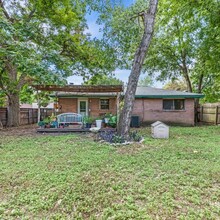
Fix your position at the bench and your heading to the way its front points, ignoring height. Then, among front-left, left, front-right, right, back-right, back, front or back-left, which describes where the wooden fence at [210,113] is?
left

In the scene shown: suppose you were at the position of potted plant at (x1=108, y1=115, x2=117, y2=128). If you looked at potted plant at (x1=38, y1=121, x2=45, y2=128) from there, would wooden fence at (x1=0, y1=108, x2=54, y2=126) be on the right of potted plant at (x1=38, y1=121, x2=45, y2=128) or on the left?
right

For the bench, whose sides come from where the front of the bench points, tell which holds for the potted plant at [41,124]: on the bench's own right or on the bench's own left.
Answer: on the bench's own right

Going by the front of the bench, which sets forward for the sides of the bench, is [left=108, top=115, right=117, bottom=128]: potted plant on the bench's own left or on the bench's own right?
on the bench's own left

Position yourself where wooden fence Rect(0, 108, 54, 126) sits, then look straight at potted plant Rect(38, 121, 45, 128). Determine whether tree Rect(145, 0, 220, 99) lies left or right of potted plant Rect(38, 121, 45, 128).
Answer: left

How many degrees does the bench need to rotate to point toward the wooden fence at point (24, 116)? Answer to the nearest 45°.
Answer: approximately 135° to its right

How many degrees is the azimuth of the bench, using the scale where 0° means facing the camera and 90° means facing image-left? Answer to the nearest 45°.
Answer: approximately 0°

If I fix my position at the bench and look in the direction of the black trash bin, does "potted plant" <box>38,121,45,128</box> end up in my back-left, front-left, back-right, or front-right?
back-left

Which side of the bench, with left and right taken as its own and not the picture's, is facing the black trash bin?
left

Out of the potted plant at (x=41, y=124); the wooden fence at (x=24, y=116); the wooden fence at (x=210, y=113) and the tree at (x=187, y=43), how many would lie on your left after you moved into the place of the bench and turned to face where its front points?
2

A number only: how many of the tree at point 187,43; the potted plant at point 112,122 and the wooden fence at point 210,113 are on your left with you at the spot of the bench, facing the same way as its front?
3
